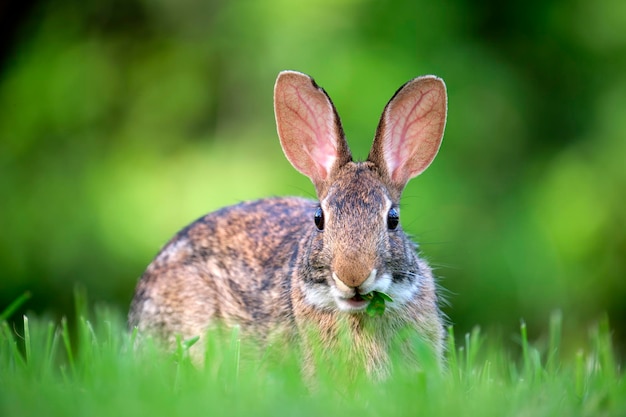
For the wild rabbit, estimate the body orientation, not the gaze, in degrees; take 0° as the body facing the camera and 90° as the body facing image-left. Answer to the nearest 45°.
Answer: approximately 315°
